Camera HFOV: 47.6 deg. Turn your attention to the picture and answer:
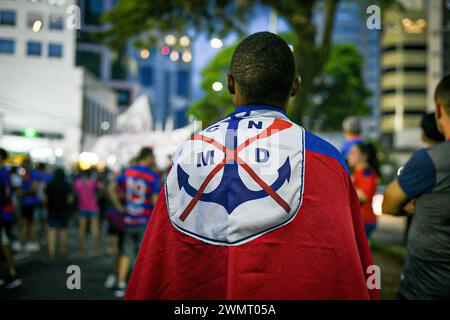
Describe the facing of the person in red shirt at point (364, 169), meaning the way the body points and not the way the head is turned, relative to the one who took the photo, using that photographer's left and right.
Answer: facing to the left of the viewer

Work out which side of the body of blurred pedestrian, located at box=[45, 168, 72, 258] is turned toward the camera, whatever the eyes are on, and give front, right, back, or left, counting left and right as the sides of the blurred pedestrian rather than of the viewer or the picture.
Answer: back

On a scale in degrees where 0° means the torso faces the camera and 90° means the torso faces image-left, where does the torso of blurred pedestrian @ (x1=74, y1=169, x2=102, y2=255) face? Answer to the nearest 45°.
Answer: approximately 180°

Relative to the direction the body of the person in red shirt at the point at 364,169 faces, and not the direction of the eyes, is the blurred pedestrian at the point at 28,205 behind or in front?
in front

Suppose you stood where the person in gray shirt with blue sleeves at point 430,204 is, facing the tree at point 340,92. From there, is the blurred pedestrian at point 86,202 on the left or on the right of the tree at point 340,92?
left

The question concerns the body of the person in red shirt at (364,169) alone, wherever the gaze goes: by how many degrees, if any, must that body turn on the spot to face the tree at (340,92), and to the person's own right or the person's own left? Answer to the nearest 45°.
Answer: approximately 90° to the person's own right

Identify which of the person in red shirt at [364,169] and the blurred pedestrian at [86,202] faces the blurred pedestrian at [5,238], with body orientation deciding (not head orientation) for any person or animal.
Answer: the person in red shirt

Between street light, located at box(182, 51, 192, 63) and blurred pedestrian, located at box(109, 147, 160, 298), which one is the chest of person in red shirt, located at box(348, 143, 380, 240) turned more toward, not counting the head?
the blurred pedestrian

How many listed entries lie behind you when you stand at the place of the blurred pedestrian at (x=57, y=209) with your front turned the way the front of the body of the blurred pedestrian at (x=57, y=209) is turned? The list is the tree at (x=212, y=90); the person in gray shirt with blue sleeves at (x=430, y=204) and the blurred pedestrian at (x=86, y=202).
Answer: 1

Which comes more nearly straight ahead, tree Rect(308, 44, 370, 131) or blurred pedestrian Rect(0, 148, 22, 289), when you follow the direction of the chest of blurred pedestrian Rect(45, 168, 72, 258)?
the tree

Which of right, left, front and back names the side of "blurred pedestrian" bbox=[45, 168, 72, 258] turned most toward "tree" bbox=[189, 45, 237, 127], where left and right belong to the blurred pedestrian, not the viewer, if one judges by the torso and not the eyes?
front
